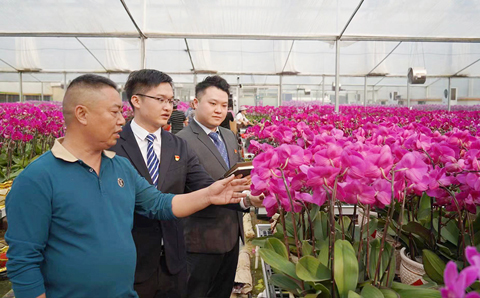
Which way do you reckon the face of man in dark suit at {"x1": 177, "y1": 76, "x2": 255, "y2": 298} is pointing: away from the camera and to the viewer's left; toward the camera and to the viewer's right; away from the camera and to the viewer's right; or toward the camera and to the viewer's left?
toward the camera and to the viewer's right

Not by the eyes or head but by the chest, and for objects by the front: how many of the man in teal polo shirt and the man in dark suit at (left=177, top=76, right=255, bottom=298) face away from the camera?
0

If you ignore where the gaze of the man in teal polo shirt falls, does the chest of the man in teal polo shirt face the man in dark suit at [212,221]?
no

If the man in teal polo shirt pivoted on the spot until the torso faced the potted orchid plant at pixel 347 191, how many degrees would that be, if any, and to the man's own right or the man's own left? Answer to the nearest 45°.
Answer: approximately 45° to the man's own left

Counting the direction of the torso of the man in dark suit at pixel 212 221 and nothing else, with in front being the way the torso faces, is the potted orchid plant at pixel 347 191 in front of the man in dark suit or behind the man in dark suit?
in front

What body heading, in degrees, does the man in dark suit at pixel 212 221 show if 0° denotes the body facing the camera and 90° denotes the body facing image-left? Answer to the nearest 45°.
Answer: approximately 315°

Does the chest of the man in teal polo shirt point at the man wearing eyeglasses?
no
